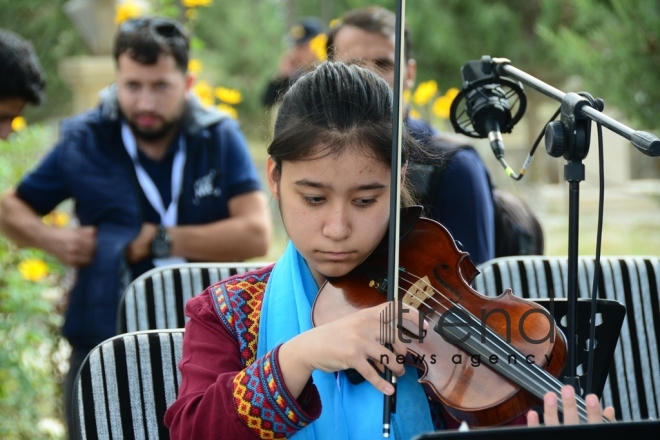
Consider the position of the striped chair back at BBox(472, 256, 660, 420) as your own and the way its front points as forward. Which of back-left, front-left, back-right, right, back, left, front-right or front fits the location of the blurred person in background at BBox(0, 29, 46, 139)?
right

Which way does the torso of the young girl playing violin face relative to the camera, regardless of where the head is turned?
toward the camera

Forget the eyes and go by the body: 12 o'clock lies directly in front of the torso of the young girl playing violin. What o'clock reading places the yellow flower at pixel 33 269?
The yellow flower is roughly at 5 o'clock from the young girl playing violin.

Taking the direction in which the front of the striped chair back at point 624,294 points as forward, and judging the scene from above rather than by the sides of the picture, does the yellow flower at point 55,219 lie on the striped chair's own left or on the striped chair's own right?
on the striped chair's own right

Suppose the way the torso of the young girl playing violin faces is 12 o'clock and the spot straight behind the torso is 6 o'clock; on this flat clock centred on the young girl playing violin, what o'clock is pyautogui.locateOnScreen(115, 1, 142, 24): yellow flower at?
The yellow flower is roughly at 5 o'clock from the young girl playing violin.

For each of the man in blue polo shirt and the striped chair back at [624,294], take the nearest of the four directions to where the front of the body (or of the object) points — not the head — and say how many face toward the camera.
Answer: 2

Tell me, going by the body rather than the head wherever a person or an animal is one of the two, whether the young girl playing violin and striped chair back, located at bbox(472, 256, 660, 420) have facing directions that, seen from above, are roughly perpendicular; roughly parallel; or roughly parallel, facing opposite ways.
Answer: roughly parallel

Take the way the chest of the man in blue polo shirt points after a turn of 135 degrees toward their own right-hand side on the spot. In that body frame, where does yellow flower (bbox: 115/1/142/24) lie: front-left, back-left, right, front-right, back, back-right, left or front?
front-right

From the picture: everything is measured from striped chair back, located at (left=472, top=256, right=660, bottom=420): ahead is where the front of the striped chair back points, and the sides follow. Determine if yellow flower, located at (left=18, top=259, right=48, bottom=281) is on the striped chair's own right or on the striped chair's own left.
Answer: on the striped chair's own right

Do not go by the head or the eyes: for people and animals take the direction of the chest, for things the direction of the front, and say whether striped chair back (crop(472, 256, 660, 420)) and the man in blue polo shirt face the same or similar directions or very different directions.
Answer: same or similar directions

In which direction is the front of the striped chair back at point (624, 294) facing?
toward the camera

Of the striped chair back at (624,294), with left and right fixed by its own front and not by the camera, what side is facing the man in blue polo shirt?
right

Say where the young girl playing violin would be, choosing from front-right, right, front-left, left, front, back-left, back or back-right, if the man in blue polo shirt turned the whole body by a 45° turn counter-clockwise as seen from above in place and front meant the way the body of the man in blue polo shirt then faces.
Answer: front-right

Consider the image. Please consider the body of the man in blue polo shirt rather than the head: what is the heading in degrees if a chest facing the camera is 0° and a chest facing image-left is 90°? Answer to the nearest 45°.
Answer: approximately 0°
